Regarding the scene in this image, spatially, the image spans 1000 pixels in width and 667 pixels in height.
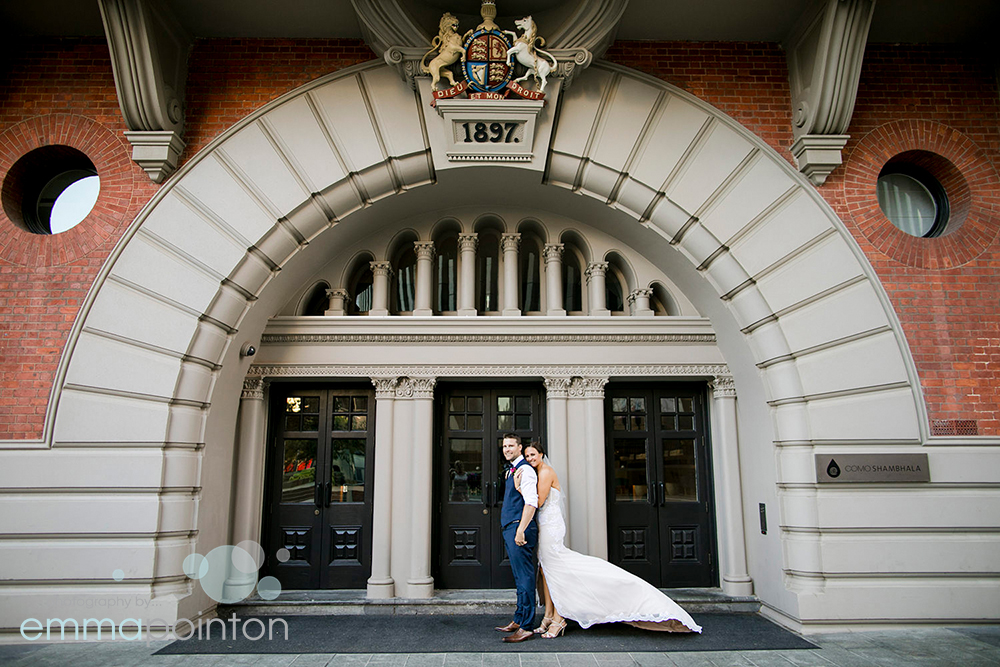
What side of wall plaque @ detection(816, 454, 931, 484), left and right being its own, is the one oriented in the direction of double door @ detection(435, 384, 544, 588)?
right

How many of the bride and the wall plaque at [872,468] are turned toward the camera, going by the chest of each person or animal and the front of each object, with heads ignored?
1

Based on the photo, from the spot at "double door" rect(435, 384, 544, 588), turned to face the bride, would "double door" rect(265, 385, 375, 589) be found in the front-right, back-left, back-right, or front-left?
back-right

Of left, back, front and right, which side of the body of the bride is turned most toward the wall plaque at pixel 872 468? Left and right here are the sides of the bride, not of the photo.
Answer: back

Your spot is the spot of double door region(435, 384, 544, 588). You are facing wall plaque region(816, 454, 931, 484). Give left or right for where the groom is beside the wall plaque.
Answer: right

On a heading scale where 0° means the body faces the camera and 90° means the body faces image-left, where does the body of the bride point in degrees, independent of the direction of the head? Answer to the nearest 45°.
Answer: approximately 90°

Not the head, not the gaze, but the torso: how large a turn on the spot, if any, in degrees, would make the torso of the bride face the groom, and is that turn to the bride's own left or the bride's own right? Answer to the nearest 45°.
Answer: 0° — they already face them
